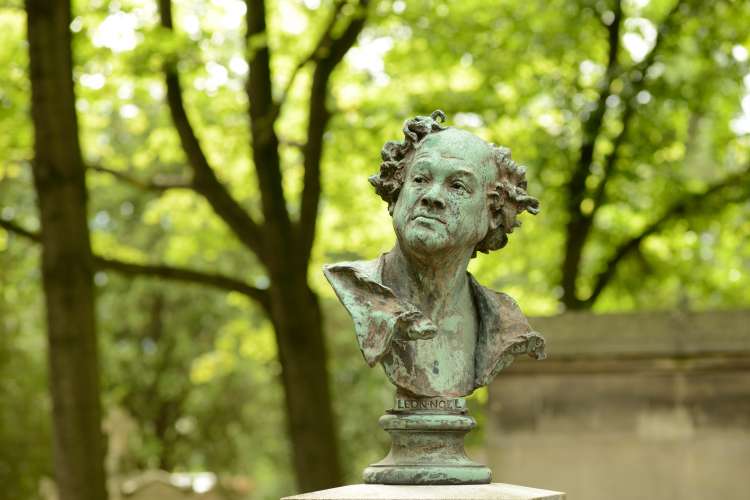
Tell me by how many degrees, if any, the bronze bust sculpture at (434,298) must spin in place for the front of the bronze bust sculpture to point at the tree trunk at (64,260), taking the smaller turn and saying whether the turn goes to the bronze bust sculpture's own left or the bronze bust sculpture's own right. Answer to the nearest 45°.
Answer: approximately 135° to the bronze bust sculpture's own right

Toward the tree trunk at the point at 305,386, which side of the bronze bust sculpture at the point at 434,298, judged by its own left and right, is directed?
back

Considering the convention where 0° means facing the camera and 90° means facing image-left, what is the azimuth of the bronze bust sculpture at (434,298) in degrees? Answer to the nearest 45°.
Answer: approximately 0°
